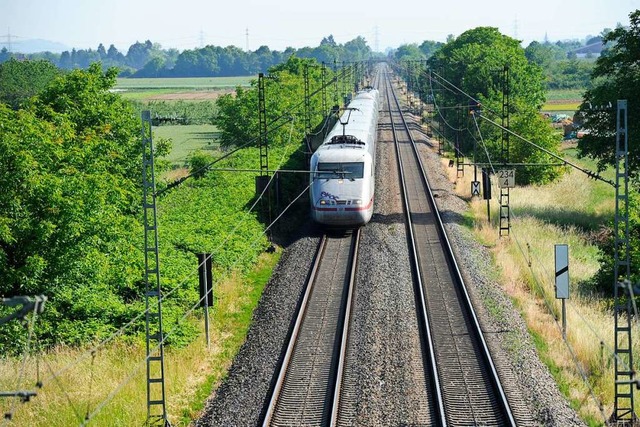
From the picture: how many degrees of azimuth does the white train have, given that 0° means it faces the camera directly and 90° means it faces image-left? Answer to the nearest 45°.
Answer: approximately 0°

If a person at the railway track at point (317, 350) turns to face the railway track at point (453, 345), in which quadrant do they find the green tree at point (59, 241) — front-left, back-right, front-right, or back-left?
back-left

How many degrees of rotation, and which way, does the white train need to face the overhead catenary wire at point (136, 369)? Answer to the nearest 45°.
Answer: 0° — it already faces it

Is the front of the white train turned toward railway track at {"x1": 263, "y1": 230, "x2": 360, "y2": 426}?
yes
